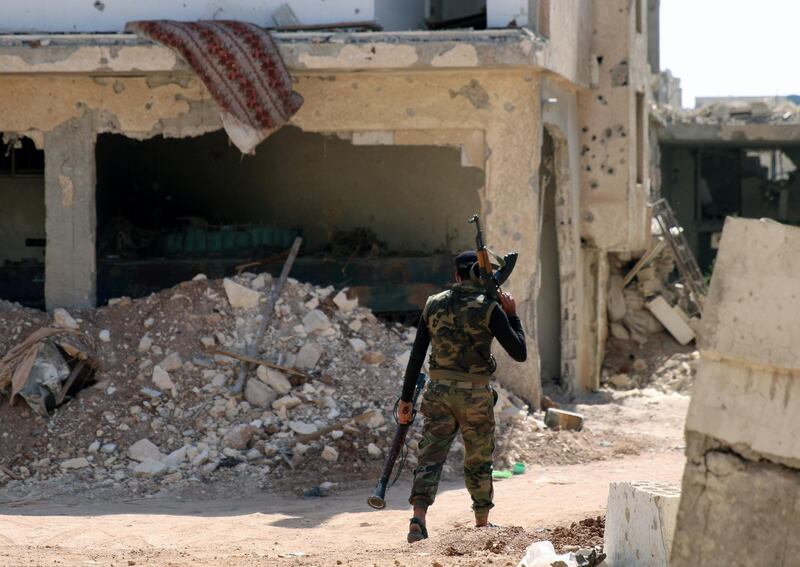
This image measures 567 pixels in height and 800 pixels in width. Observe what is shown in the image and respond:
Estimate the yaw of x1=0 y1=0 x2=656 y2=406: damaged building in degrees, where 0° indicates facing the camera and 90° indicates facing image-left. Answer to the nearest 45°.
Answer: approximately 0°

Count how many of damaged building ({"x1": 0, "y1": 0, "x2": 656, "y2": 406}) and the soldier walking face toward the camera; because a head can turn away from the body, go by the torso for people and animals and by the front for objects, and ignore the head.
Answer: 1

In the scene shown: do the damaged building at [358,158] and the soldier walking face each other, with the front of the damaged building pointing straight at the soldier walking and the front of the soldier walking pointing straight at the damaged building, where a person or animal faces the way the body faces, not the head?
yes

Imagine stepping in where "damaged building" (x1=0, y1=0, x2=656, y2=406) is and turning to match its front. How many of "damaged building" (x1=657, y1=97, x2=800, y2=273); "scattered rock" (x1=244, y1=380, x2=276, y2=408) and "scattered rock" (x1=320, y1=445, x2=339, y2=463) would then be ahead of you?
2

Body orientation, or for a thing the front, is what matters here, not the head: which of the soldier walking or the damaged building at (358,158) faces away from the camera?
the soldier walking

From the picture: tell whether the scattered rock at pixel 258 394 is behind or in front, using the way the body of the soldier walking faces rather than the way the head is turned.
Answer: in front

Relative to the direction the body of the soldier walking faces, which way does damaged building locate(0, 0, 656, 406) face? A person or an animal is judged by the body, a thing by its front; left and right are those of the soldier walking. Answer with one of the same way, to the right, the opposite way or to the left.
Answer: the opposite way

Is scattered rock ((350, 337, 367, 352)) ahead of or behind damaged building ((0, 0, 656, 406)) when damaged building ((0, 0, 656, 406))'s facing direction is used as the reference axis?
ahead

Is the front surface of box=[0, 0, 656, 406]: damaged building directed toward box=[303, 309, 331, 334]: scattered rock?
yes

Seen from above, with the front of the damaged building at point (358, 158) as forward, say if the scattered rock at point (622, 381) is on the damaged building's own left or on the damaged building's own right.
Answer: on the damaged building's own left

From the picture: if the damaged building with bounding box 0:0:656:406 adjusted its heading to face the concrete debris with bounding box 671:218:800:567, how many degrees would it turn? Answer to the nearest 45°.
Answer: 0° — it already faces it

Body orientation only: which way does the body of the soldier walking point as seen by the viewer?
away from the camera

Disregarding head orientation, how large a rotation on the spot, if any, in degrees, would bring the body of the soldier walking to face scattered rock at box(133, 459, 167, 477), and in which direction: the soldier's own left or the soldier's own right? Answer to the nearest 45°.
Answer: approximately 45° to the soldier's own left

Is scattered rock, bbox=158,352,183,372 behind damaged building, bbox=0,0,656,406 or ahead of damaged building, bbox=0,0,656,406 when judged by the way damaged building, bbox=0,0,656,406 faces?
ahead
